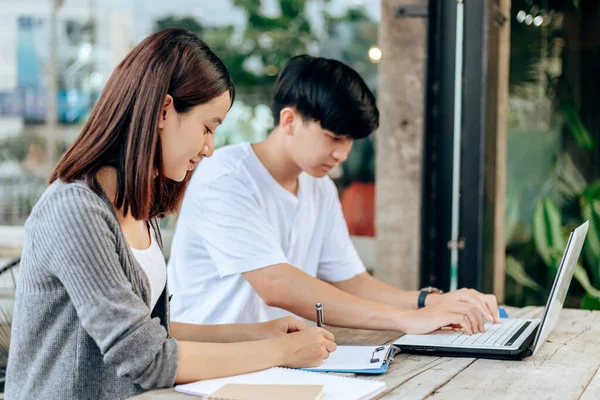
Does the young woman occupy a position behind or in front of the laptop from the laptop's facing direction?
in front

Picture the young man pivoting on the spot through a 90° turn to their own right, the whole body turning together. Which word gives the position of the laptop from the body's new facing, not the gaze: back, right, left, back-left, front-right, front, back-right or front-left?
left

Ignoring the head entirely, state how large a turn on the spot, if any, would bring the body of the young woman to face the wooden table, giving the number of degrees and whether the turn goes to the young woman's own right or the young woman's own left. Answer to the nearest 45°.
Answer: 0° — they already face it

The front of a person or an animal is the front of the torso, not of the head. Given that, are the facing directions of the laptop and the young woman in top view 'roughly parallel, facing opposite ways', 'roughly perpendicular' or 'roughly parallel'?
roughly parallel, facing opposite ways

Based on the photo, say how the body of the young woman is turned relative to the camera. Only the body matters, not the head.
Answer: to the viewer's right

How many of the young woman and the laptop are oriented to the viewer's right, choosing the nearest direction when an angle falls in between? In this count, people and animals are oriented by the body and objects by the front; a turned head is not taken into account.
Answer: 1

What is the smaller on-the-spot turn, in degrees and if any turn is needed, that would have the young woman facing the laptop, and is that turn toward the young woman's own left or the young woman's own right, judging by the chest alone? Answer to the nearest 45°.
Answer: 0° — they already face it

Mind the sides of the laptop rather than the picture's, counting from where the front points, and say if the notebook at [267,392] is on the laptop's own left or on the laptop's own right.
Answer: on the laptop's own left

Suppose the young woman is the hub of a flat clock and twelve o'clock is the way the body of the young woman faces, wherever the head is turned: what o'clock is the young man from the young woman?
The young man is roughly at 10 o'clock from the young woman.

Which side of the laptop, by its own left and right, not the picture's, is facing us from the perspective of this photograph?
left

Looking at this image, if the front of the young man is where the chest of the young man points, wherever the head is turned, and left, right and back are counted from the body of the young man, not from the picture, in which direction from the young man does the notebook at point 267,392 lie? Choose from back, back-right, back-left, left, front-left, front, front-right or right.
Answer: front-right
